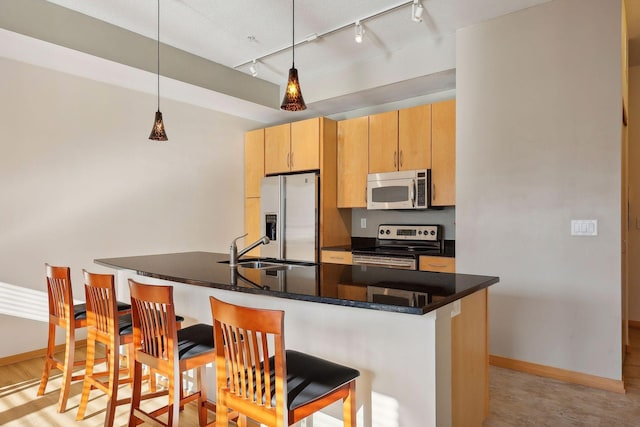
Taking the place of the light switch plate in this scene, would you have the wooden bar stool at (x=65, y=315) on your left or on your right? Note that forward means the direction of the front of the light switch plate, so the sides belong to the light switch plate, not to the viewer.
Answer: on your right

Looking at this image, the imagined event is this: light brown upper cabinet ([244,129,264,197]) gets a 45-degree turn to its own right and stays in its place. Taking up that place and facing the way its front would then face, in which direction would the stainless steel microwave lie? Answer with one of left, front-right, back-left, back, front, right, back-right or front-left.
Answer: back-left

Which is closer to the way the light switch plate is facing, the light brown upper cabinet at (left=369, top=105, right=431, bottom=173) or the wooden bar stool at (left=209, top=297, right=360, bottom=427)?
the wooden bar stool

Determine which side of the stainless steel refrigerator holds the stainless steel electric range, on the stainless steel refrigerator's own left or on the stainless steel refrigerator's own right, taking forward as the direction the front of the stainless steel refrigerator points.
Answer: on the stainless steel refrigerator's own left

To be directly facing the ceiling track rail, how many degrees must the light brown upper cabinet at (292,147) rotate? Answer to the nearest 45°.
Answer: approximately 45° to its left

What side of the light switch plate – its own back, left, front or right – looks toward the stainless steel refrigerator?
right

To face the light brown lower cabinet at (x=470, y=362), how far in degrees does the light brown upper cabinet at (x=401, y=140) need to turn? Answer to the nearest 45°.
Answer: approximately 45° to its left

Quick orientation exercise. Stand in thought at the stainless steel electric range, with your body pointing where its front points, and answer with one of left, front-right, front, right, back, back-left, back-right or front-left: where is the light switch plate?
left

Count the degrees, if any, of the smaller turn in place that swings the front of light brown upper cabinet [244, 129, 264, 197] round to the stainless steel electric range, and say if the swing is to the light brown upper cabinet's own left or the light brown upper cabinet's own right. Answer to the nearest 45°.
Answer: approximately 90° to the light brown upper cabinet's own left

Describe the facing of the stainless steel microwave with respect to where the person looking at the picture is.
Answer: facing the viewer and to the left of the viewer

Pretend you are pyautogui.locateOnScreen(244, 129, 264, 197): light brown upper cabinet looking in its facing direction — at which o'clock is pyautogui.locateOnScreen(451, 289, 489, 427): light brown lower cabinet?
The light brown lower cabinet is roughly at 10 o'clock from the light brown upper cabinet.

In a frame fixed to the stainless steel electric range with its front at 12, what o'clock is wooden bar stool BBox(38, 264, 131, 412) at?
The wooden bar stool is roughly at 12 o'clock from the stainless steel electric range.

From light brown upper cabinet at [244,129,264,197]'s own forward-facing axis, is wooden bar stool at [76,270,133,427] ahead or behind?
ahead

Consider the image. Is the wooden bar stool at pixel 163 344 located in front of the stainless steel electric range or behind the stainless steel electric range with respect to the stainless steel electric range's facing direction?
in front

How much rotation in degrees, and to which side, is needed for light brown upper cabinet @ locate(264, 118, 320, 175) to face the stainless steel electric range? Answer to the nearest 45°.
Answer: approximately 90° to its left

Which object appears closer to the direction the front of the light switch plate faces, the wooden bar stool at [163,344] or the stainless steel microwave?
the wooden bar stool
